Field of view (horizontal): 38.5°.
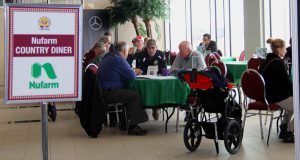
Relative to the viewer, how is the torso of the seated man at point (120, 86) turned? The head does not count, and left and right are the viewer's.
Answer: facing to the right of the viewer

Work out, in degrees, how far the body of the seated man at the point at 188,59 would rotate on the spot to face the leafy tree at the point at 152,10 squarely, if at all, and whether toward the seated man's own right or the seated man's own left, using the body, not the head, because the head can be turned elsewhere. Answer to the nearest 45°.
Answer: approximately 135° to the seated man's own right

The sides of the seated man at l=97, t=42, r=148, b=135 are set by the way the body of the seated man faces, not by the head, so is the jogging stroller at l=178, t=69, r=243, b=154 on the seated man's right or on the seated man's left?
on the seated man's right

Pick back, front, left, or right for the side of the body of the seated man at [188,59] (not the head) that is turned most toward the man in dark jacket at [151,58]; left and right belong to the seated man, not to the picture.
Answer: right

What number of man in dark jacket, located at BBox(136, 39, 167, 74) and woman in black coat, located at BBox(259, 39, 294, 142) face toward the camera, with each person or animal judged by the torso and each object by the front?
1

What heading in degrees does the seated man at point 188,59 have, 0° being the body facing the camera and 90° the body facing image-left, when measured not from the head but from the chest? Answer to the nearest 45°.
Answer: approximately 45°

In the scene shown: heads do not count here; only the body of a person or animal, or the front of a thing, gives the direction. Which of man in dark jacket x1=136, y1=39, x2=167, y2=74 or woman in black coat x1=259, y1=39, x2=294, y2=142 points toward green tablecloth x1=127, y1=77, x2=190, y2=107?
the man in dark jacket
